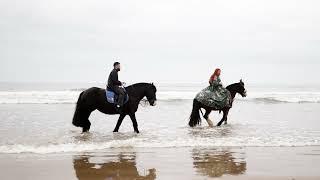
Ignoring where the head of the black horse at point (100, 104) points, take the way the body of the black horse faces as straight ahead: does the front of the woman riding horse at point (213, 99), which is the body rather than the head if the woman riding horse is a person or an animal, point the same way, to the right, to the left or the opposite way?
the same way

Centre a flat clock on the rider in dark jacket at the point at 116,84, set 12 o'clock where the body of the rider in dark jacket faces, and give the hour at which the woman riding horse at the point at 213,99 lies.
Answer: The woman riding horse is roughly at 11 o'clock from the rider in dark jacket.

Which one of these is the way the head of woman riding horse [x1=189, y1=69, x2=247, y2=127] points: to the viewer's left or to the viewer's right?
to the viewer's right

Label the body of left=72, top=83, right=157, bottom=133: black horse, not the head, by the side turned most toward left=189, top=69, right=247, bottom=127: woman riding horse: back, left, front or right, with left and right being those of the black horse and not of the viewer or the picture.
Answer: front

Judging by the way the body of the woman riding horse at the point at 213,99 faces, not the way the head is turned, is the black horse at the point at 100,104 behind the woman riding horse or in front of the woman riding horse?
behind

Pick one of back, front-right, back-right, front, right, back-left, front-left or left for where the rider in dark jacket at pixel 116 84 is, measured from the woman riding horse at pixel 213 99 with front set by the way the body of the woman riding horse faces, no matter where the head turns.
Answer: back-right

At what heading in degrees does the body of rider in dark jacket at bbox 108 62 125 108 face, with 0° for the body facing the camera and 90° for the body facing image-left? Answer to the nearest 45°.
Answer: approximately 270°

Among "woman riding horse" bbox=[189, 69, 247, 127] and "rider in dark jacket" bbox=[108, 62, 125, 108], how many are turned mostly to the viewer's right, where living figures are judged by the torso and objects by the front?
2

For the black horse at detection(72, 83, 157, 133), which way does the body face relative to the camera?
to the viewer's right

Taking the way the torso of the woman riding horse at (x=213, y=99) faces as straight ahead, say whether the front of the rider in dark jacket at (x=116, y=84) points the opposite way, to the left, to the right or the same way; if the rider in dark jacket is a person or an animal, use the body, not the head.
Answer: the same way

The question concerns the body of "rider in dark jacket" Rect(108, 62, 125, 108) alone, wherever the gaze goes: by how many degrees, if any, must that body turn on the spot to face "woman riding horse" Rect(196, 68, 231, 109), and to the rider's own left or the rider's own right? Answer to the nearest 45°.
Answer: approximately 45° to the rider's own left

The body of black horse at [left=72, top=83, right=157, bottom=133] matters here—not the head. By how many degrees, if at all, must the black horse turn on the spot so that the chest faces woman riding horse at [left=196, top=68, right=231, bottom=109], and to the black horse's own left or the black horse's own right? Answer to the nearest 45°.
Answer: approximately 45° to the black horse's own left

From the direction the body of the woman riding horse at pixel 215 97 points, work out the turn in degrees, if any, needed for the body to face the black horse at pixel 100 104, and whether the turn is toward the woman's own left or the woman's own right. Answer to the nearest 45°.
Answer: approximately 135° to the woman's own right

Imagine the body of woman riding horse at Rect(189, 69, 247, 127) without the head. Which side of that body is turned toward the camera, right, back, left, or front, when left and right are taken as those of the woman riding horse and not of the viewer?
right
